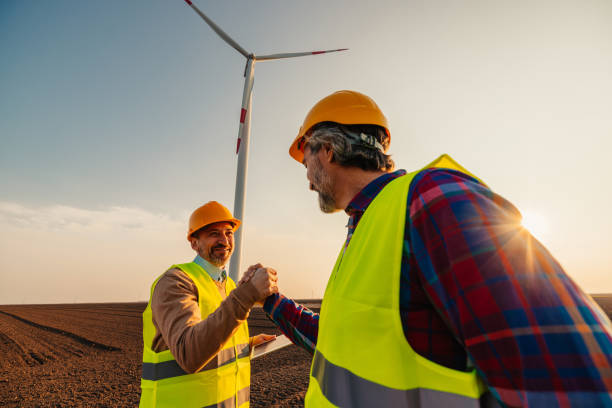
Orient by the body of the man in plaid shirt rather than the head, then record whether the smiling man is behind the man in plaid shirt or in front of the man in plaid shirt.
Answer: in front

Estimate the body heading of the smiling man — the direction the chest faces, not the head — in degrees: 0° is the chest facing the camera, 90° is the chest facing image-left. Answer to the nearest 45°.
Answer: approximately 315°

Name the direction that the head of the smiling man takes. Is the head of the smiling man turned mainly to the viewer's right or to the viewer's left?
to the viewer's right

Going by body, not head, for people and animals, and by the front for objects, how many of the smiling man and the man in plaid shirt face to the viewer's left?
1

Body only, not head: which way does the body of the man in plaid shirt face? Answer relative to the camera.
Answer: to the viewer's left

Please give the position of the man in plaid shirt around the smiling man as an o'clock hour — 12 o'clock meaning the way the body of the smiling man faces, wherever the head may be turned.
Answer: The man in plaid shirt is roughly at 1 o'clock from the smiling man.

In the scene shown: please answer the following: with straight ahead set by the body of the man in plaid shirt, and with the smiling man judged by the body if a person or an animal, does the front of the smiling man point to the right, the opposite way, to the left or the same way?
the opposite way
